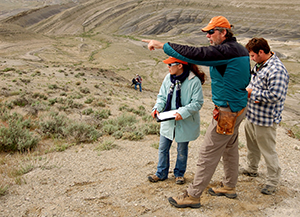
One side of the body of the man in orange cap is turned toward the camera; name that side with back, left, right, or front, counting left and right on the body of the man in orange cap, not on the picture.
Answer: left

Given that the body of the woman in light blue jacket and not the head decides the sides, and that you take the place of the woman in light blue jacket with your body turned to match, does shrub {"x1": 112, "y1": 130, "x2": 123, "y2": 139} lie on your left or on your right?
on your right

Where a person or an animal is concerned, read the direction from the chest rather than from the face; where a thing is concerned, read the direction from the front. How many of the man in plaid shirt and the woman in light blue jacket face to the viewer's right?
0

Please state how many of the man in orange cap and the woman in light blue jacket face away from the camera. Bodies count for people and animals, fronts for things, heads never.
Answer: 0

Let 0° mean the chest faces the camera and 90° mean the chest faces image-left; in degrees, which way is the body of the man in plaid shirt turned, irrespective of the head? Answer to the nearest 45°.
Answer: approximately 45°

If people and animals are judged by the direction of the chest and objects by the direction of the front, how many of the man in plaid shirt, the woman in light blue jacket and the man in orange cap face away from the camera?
0

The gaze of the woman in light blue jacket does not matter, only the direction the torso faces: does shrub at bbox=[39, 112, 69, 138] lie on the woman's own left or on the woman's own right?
on the woman's own right

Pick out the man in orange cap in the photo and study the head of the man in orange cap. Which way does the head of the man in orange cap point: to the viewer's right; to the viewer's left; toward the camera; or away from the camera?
to the viewer's left

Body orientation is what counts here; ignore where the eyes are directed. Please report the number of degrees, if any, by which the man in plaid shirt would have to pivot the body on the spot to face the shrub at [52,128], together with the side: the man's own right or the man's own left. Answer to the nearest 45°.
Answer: approximately 45° to the man's own right

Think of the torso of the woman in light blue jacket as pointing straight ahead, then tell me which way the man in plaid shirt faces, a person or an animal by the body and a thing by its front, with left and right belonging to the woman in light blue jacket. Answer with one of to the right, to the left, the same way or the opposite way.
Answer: the same way

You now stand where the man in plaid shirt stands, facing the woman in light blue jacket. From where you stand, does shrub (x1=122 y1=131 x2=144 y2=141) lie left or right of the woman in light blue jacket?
right

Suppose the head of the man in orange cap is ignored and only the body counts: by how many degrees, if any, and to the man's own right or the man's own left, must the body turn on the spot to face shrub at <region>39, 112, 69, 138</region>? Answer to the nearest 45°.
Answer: approximately 45° to the man's own right

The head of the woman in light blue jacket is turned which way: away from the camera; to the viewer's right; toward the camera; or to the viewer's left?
to the viewer's left
